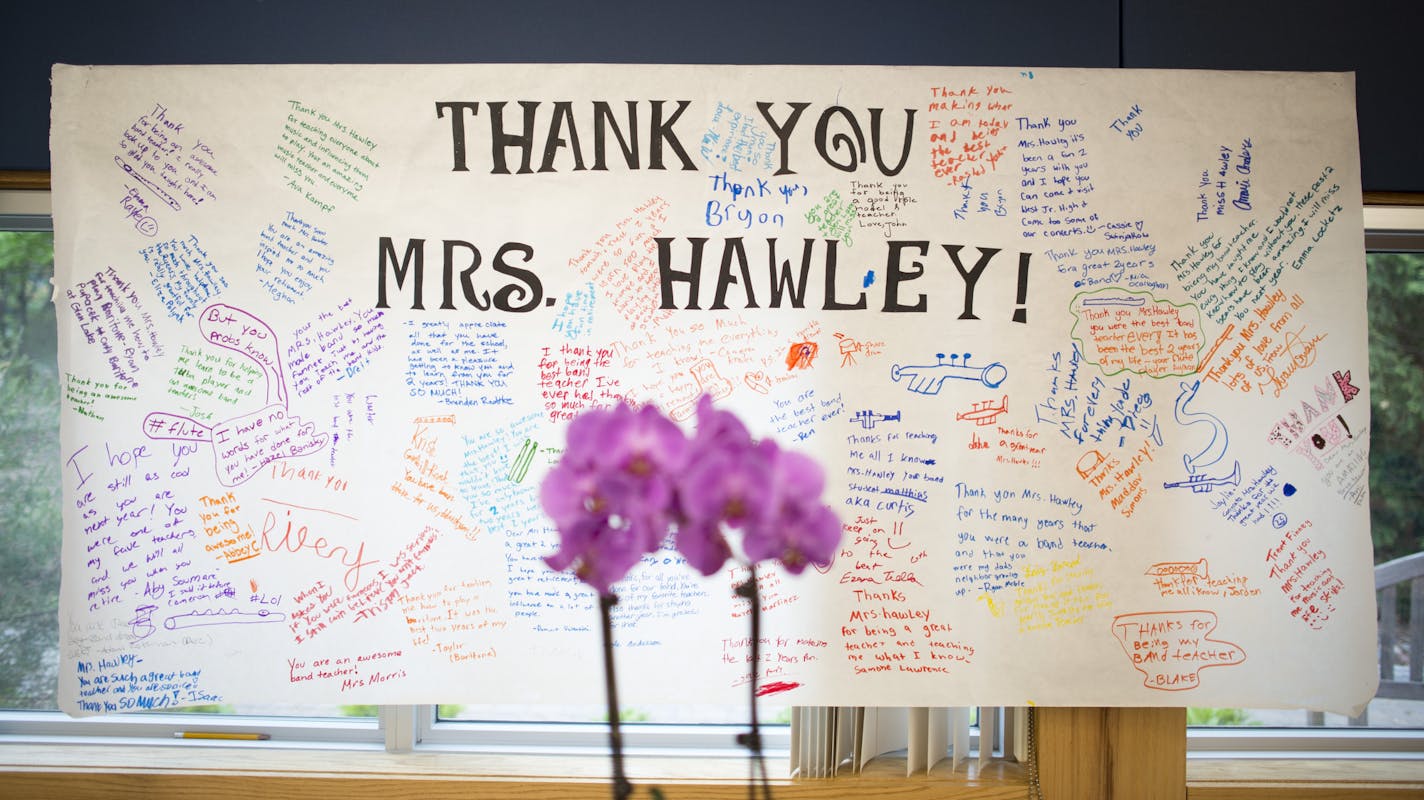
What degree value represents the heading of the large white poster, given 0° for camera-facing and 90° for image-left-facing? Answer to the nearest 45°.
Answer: approximately 0°
